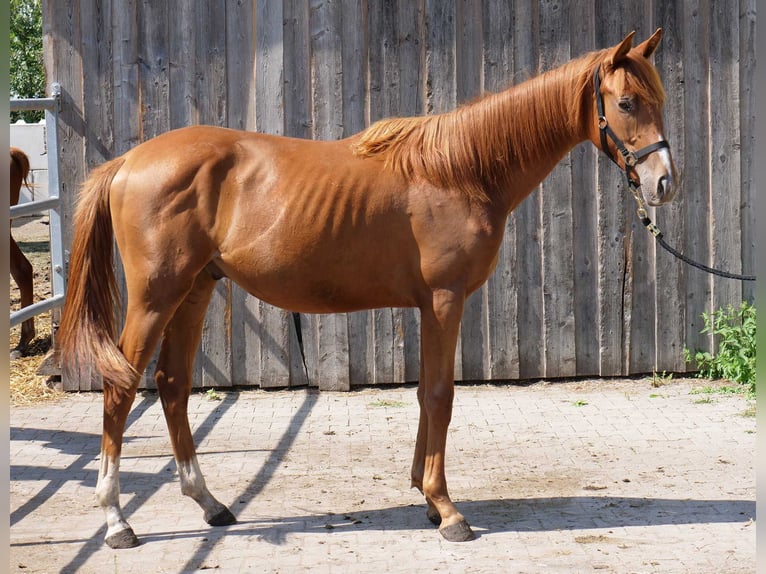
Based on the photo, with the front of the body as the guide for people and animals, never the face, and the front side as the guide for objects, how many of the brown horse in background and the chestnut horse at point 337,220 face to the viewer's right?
1

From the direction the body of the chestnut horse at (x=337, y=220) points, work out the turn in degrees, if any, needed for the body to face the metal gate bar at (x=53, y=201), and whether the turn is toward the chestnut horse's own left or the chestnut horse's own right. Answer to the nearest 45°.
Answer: approximately 135° to the chestnut horse's own left

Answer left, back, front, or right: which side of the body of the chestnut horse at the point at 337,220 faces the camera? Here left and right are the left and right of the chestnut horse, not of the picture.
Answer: right

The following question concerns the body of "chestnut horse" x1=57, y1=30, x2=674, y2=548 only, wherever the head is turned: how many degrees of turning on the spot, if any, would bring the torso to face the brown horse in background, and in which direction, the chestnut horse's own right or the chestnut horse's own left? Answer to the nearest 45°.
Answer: approximately 135° to the chestnut horse's own left

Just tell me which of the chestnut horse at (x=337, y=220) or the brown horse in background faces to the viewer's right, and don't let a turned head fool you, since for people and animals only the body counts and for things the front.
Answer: the chestnut horse

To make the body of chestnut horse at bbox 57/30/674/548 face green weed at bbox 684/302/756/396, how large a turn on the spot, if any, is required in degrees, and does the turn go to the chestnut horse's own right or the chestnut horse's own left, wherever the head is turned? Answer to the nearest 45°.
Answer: approximately 45° to the chestnut horse's own left
